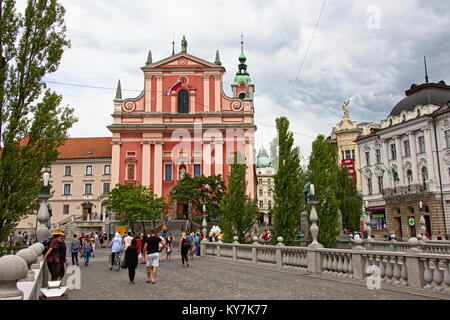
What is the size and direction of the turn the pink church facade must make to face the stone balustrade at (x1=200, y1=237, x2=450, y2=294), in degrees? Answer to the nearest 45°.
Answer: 0° — it already faces it

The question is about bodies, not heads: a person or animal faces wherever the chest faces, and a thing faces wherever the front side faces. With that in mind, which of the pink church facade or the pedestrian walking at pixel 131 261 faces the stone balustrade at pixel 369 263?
the pink church facade

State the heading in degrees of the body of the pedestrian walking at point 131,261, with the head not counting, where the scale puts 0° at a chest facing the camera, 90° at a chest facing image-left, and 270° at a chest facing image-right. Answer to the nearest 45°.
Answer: approximately 180°

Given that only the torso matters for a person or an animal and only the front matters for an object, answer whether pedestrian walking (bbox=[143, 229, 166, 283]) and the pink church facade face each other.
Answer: yes

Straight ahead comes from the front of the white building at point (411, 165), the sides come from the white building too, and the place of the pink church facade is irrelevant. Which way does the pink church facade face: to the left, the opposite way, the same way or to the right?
to the left

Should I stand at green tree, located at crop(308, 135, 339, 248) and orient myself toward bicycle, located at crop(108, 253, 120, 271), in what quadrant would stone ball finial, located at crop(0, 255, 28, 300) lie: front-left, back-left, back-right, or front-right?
front-left

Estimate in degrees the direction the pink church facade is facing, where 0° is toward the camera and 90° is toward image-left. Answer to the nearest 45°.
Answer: approximately 0°

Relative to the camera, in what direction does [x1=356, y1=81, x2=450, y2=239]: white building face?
facing the viewer and to the left of the viewer

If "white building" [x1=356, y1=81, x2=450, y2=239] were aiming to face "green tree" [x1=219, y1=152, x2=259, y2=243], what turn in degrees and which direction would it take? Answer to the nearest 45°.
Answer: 0° — it already faces it

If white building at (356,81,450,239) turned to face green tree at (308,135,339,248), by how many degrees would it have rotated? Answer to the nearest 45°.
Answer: approximately 45° to its left

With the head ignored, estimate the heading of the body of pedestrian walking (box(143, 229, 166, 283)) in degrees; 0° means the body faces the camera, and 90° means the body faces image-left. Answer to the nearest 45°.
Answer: approximately 180°

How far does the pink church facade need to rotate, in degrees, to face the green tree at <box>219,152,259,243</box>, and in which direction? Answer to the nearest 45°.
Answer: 0° — it already faces it
